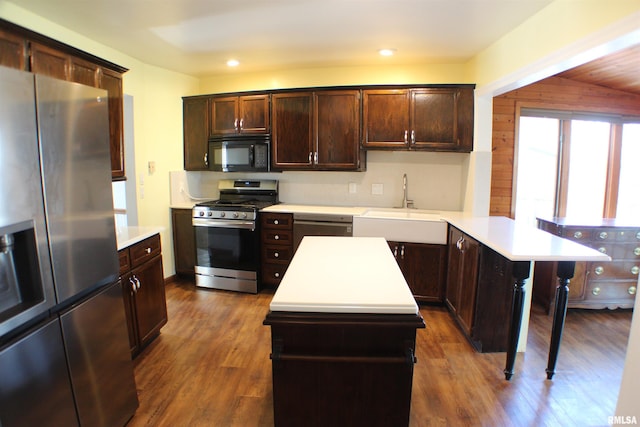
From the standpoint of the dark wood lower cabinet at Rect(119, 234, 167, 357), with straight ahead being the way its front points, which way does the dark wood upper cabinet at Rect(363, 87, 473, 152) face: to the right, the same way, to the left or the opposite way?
to the right

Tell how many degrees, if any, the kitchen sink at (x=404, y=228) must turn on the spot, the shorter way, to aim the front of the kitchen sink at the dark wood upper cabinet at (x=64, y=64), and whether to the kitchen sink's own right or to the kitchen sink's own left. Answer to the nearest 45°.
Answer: approximately 45° to the kitchen sink's own right

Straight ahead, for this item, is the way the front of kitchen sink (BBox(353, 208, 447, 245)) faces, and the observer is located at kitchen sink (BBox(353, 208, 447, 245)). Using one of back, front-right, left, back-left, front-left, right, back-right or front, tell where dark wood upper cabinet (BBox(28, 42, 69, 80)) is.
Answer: front-right

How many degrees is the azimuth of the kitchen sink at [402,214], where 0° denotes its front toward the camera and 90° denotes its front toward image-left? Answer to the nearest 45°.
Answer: approximately 0°

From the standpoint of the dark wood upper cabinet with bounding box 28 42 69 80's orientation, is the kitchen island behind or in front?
in front

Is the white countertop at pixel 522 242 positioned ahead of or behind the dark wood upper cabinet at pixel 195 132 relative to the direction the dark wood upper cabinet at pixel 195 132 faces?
ahead

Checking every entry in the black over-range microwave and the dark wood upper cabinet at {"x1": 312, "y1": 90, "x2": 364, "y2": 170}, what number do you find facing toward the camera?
2

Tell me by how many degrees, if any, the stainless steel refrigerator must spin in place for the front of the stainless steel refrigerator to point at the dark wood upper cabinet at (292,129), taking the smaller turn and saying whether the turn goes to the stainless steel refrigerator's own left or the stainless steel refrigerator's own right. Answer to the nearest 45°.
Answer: approximately 90° to the stainless steel refrigerator's own left

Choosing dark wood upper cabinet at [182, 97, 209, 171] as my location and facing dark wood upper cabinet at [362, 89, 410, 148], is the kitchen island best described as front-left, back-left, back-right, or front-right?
front-right

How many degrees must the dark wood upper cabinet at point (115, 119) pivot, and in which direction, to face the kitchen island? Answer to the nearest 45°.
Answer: approximately 45° to its right

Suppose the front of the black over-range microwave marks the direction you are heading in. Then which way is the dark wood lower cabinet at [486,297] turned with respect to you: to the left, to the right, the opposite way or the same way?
to the right

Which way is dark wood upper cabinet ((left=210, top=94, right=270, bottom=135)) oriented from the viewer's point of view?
toward the camera

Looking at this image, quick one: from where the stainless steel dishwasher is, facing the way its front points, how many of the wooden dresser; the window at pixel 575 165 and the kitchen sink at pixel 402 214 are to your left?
3

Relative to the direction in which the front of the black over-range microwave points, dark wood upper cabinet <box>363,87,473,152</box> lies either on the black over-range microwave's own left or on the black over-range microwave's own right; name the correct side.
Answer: on the black over-range microwave's own left

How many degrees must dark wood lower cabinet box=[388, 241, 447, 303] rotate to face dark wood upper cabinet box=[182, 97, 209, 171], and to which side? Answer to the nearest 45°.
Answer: approximately 90° to its right

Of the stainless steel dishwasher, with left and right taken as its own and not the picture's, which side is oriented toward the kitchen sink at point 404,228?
left

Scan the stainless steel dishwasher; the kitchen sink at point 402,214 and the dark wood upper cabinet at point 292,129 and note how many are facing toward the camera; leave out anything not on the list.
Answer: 3

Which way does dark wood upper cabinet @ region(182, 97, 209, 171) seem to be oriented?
toward the camera
